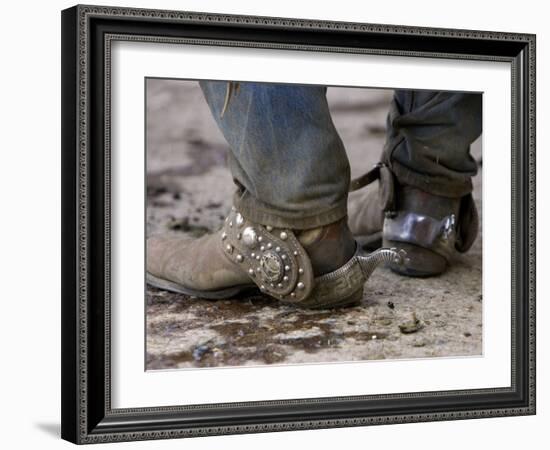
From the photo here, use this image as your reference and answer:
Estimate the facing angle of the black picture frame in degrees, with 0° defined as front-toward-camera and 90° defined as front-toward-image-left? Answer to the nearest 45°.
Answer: approximately 315°
